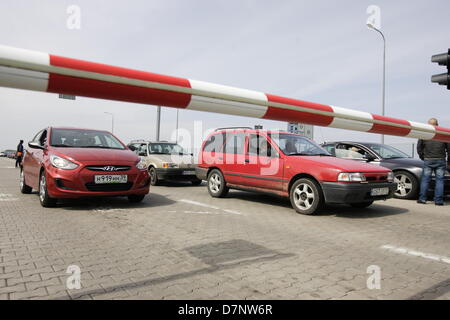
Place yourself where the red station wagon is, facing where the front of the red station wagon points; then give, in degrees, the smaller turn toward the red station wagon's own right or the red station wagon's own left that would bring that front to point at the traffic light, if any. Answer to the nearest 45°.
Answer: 0° — it already faces it

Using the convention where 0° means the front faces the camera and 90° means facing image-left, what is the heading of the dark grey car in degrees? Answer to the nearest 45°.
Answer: approximately 315°

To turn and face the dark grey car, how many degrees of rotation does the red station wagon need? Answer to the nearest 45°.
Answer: approximately 90° to its left
